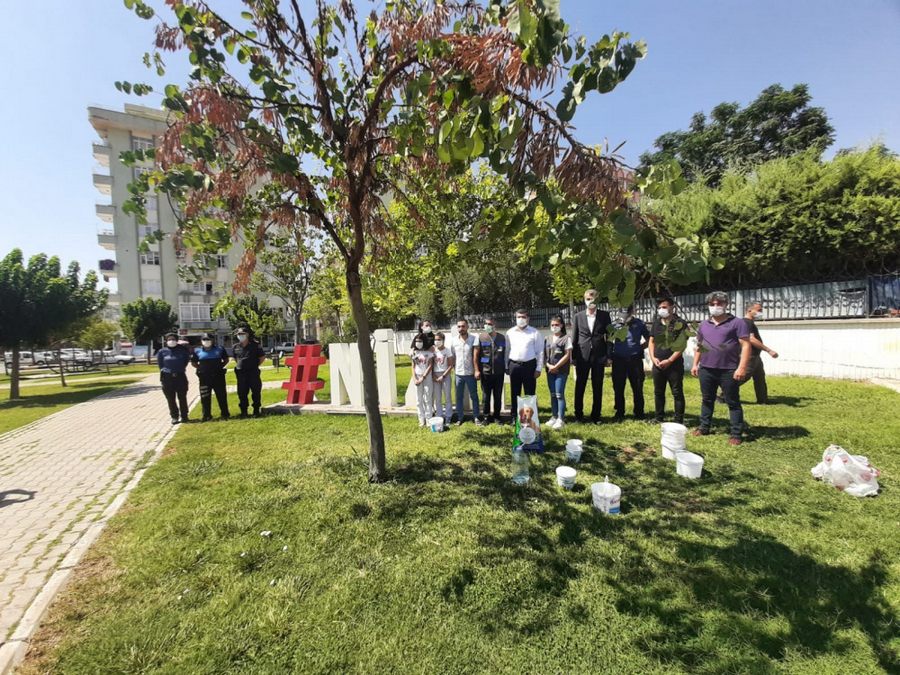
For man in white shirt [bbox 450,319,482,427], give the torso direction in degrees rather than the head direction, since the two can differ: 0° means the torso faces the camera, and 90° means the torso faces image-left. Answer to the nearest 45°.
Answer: approximately 0°

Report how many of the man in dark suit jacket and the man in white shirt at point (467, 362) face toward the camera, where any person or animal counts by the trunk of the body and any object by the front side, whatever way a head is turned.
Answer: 2

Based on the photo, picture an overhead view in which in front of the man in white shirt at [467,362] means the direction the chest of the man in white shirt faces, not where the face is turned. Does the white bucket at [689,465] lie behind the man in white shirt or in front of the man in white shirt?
in front

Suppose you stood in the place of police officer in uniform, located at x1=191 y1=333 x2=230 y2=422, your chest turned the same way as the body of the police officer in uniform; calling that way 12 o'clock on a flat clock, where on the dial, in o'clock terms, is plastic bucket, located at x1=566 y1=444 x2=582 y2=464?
The plastic bucket is roughly at 11 o'clock from the police officer in uniform.

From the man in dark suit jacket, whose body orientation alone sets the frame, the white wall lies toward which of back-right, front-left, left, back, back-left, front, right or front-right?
back-left

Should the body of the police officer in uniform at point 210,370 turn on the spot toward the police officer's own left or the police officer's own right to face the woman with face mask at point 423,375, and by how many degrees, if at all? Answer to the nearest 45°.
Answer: approximately 45° to the police officer's own left

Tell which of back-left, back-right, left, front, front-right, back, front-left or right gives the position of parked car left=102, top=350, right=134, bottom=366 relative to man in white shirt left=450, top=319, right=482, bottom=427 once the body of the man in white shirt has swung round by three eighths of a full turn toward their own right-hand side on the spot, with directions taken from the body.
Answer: front

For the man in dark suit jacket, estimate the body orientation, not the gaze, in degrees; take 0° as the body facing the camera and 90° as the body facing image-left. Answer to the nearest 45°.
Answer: approximately 0°
